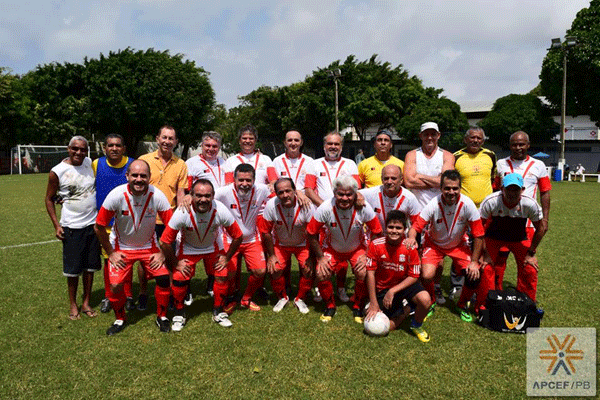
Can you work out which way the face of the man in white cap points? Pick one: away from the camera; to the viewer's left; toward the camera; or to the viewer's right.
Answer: toward the camera

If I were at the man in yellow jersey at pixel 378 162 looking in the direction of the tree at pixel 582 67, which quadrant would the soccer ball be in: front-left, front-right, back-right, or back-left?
back-right

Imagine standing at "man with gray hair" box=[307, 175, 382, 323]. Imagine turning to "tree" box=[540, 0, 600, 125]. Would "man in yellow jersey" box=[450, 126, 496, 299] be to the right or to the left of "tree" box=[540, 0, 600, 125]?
right

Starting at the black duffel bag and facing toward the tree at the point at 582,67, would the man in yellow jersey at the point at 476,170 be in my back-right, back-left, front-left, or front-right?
front-left

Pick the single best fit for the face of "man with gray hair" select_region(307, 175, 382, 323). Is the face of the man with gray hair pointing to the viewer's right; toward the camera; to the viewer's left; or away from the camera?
toward the camera

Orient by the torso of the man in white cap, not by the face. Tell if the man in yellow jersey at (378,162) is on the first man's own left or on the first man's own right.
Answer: on the first man's own right

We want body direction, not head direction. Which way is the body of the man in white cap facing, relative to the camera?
toward the camera

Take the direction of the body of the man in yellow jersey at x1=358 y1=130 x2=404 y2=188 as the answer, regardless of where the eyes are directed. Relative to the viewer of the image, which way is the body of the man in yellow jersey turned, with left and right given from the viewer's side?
facing the viewer

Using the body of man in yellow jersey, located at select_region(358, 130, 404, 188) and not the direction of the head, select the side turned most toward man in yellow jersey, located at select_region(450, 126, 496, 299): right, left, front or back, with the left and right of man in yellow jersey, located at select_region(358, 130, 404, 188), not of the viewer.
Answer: left

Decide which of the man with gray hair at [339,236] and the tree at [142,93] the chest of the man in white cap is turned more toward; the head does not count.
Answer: the man with gray hair

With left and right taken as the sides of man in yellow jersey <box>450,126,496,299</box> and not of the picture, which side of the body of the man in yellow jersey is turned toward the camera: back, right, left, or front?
front

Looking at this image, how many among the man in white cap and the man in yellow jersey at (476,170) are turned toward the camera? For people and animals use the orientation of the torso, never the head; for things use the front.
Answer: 2

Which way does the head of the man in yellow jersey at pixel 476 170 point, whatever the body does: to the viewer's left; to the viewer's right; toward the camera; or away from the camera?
toward the camera
